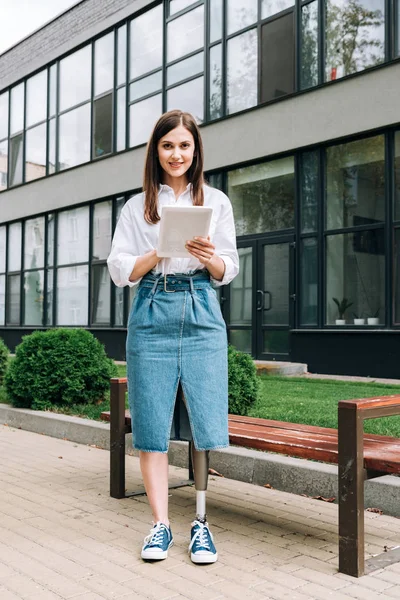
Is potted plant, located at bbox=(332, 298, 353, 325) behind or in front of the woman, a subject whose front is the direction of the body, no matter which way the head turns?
behind

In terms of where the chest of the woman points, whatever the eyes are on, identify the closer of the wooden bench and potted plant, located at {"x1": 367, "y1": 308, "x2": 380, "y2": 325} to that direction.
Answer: the wooden bench

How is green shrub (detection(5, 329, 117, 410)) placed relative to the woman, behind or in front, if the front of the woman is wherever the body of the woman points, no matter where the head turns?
behind

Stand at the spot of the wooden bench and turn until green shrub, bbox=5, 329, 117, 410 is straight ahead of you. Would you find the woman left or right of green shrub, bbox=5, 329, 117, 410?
left

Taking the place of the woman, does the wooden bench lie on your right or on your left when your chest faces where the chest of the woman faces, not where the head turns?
on your left

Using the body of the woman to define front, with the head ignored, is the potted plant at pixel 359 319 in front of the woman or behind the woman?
behind

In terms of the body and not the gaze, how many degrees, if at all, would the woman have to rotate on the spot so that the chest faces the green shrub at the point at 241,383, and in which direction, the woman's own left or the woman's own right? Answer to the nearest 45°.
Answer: approximately 180°
